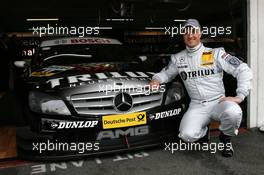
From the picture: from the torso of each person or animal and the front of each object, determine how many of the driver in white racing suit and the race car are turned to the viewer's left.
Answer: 0

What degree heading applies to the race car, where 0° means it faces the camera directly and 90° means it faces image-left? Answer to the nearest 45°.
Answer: approximately 315°

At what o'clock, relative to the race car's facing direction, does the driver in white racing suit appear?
The driver in white racing suit is roughly at 10 o'clock from the race car.
